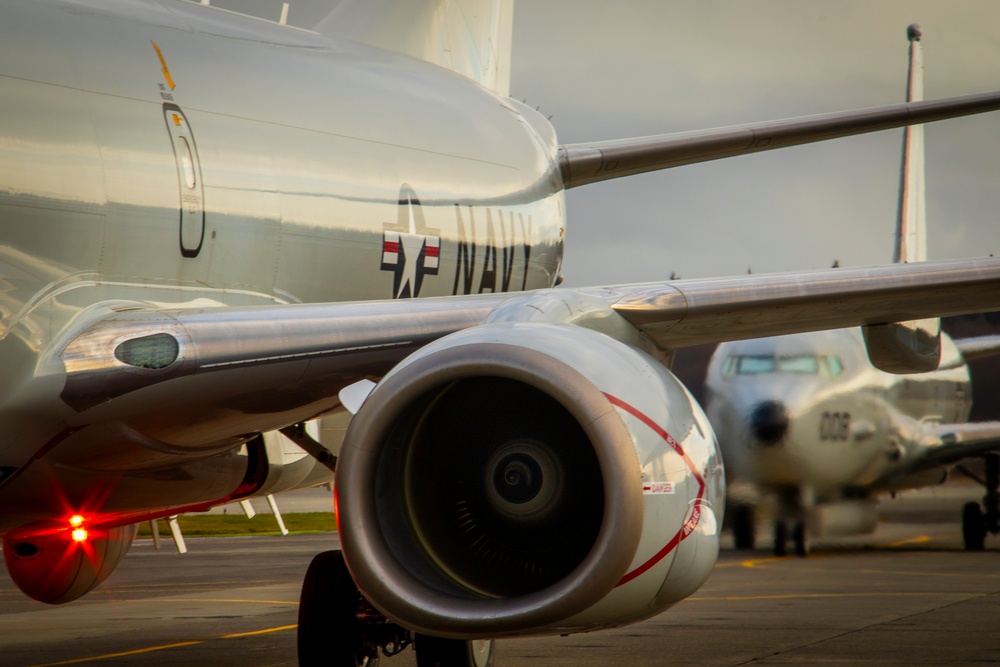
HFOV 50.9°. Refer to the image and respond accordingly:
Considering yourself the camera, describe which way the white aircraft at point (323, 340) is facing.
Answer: facing the viewer and to the left of the viewer

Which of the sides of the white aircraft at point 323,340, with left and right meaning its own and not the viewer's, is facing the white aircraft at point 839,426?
back
